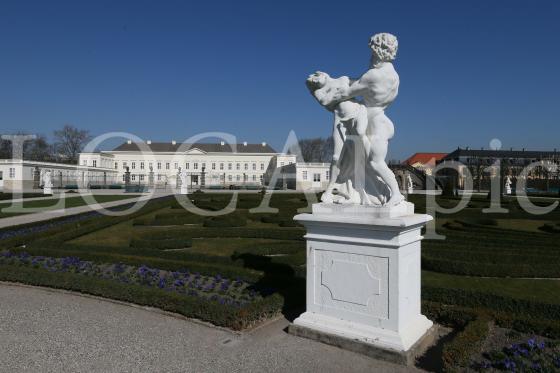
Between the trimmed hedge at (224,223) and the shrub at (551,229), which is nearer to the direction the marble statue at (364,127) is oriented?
the trimmed hedge

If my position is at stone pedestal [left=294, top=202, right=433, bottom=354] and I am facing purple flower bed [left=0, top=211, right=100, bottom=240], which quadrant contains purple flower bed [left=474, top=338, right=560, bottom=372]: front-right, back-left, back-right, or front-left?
back-right

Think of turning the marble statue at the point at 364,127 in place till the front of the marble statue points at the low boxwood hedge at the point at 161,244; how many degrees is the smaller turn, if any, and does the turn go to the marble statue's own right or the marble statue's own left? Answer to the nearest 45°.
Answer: approximately 45° to the marble statue's own right

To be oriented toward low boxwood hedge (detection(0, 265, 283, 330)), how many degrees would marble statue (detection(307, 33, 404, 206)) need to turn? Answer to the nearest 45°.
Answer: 0° — it already faces it

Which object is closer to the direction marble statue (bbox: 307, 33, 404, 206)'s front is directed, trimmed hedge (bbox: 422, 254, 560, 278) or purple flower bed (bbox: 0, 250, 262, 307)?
the purple flower bed

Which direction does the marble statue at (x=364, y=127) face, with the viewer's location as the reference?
facing to the left of the viewer

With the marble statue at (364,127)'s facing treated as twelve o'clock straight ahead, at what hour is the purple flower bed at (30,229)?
The purple flower bed is roughly at 1 o'clock from the marble statue.

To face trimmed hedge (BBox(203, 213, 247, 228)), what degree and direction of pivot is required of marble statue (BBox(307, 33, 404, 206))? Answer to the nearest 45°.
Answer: approximately 45° to its right

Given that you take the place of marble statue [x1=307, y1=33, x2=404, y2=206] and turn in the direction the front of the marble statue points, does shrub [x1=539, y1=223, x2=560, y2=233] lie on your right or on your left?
on your right
